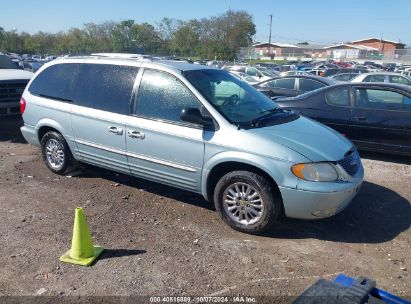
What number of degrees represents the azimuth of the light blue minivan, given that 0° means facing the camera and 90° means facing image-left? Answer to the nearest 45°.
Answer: approximately 315°

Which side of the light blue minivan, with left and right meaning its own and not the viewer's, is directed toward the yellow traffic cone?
right
